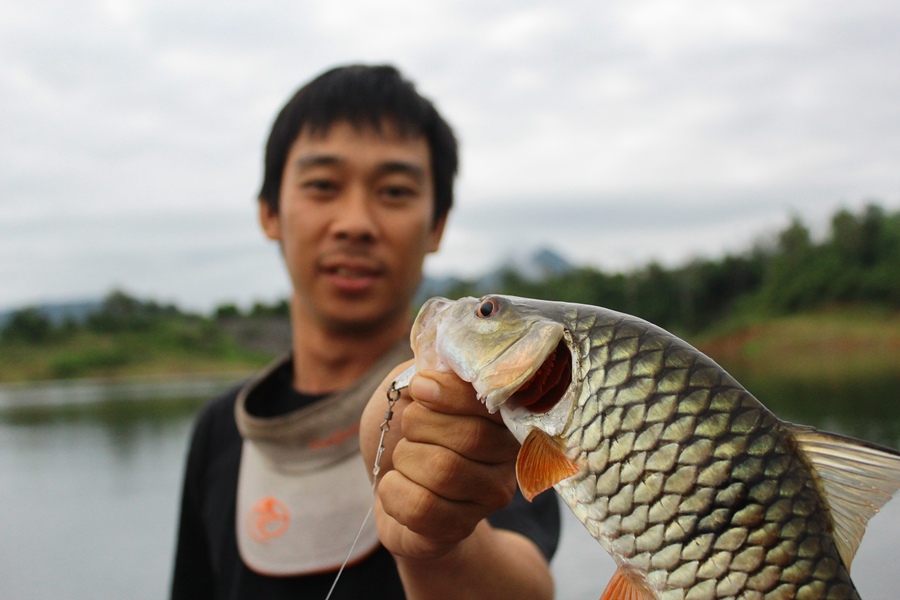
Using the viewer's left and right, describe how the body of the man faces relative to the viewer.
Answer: facing the viewer

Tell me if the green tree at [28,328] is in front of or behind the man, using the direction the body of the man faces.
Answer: behind
